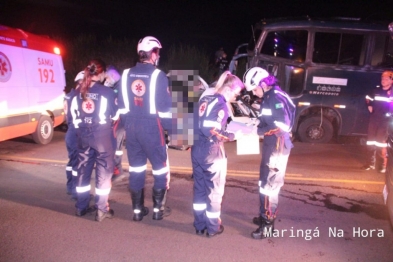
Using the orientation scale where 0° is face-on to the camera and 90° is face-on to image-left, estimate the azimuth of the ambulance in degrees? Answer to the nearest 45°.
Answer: approximately 45°

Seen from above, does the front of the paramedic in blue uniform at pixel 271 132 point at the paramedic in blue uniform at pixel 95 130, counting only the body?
yes

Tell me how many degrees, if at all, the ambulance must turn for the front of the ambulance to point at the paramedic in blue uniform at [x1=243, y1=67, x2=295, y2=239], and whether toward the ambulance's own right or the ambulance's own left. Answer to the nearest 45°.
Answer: approximately 90° to the ambulance's own left

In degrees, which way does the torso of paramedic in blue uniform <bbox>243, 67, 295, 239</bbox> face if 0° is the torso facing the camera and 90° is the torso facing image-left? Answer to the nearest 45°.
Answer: approximately 90°

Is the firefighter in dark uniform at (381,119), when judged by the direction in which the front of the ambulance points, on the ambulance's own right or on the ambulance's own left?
on the ambulance's own left

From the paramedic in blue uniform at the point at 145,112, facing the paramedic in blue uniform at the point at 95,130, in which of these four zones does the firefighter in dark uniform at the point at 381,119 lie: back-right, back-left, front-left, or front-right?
back-right

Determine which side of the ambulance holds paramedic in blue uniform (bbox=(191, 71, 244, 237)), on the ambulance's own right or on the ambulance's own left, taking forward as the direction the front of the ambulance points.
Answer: on the ambulance's own left

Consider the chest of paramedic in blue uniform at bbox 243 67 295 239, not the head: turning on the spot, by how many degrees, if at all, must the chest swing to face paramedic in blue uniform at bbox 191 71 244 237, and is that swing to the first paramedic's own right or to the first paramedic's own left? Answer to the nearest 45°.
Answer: approximately 45° to the first paramedic's own left
